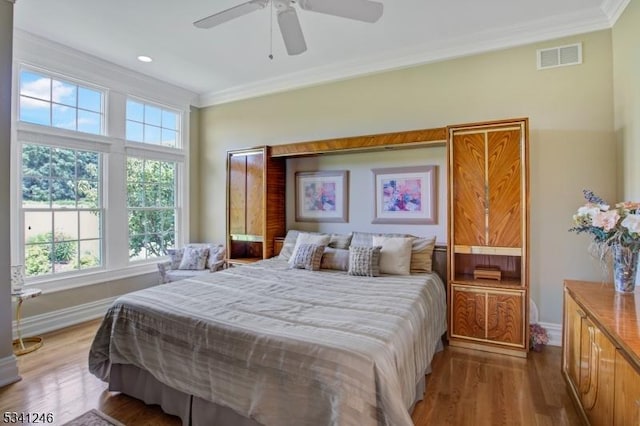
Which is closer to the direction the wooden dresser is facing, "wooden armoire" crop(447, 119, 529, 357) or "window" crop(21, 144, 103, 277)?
the window

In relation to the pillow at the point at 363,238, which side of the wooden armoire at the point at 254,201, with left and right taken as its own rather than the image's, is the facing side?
left

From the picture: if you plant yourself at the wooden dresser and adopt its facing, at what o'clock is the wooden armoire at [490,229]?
The wooden armoire is roughly at 2 o'clock from the wooden dresser.

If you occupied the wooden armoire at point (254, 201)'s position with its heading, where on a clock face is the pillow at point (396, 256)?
The pillow is roughly at 9 o'clock from the wooden armoire.

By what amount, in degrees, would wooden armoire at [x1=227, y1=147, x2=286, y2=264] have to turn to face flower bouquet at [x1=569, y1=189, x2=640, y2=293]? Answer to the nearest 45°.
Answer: approximately 90° to its left

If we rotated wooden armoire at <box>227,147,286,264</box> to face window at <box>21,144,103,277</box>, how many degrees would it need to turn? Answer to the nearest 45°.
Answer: approximately 45° to its right

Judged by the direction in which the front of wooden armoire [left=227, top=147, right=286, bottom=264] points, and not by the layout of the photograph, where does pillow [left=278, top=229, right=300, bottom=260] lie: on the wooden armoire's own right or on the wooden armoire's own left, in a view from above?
on the wooden armoire's own left

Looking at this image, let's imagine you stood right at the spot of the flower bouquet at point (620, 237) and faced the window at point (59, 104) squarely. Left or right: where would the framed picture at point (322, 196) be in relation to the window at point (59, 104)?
right

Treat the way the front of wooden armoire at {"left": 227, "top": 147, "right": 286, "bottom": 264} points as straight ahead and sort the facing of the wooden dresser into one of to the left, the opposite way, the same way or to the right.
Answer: to the right

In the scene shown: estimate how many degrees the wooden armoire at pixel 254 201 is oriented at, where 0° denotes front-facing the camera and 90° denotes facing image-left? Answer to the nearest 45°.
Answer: approximately 45°

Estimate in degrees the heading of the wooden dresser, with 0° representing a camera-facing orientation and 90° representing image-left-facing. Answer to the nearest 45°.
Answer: approximately 90°

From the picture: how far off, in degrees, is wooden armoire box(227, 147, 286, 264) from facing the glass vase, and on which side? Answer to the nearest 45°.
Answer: approximately 90° to its left

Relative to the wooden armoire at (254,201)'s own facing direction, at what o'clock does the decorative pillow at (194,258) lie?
The decorative pillow is roughly at 2 o'clock from the wooden armoire.
